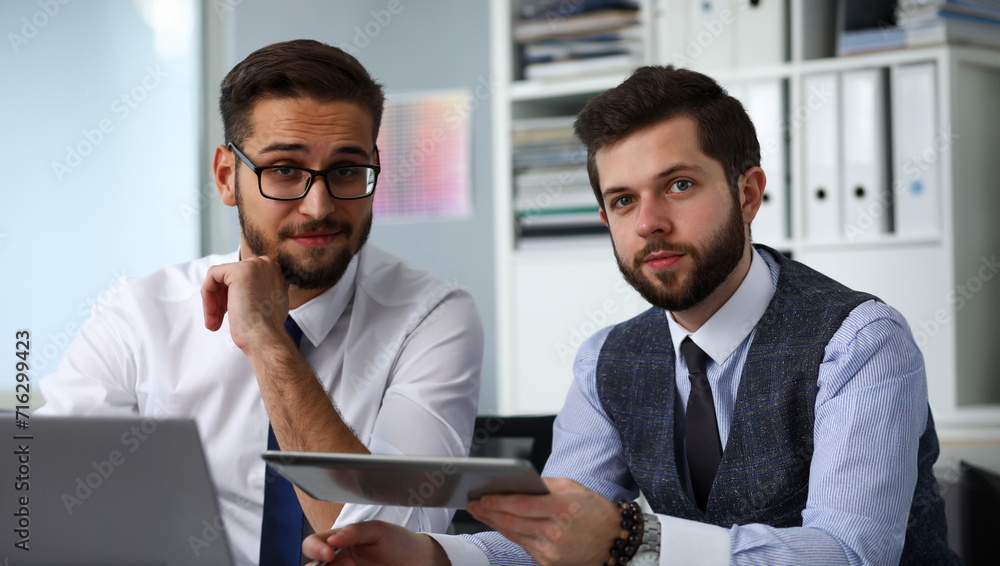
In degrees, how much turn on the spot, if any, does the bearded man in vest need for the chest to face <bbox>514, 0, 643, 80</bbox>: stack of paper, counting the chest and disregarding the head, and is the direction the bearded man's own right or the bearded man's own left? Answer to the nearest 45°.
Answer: approximately 135° to the bearded man's own right

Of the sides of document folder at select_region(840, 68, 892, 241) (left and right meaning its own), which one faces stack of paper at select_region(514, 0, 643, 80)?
right

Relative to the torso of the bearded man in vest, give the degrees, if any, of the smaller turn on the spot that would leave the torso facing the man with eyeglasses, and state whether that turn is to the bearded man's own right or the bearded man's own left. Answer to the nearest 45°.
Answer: approximately 45° to the bearded man's own right

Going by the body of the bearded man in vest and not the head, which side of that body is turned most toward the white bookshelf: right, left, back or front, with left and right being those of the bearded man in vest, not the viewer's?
back

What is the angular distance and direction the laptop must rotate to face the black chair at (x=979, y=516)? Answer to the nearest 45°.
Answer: approximately 90° to its right

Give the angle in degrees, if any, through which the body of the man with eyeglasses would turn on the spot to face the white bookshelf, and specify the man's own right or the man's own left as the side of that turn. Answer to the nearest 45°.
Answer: approximately 90° to the man's own left

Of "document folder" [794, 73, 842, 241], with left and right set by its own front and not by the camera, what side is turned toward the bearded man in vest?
front

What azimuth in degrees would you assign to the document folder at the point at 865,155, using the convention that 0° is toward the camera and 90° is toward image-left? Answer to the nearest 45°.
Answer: approximately 0°

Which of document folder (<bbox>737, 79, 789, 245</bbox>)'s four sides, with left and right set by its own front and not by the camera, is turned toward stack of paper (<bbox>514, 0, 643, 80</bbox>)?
right

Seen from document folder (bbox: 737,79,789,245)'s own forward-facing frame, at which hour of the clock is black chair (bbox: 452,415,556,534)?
The black chair is roughly at 1 o'clock from the document folder.

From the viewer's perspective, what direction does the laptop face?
away from the camera

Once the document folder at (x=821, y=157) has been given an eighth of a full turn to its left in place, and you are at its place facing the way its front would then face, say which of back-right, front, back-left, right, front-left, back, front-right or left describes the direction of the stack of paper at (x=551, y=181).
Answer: back-right
